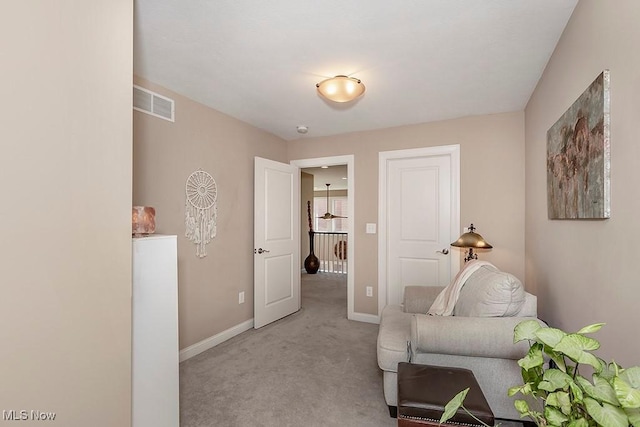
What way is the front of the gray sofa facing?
to the viewer's left

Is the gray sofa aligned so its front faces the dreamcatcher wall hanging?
yes

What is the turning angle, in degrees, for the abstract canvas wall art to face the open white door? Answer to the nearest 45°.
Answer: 0° — it already faces it

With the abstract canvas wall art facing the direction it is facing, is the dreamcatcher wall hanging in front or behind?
in front

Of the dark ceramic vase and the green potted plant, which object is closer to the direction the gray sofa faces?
the dark ceramic vase

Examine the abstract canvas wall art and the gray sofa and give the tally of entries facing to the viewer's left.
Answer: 2

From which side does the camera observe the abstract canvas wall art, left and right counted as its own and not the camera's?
left
